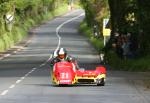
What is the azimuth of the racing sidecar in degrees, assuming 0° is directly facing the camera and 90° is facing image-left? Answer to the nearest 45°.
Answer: approximately 0°
